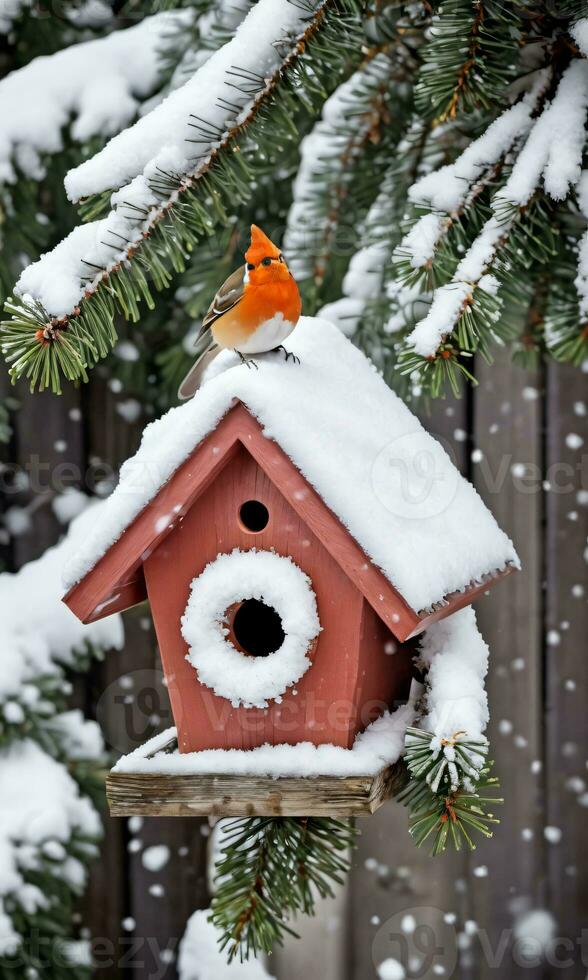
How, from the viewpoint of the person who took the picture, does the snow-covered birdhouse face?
facing the viewer and to the left of the viewer

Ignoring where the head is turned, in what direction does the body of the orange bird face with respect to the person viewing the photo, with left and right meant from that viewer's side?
facing the viewer and to the right of the viewer
